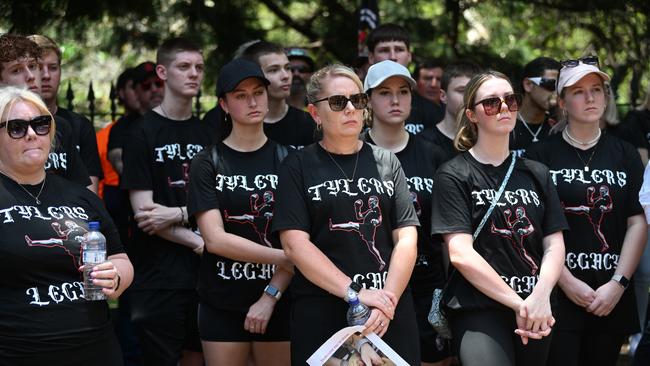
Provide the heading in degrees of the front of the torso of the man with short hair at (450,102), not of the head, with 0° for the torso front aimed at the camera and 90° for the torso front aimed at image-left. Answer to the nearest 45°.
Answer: approximately 315°

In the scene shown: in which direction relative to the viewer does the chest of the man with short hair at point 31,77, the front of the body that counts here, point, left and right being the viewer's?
facing the viewer and to the right of the viewer

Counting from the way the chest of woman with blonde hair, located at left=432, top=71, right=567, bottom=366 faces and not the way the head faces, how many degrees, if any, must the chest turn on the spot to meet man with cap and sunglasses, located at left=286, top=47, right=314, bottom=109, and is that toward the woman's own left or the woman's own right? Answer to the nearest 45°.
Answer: approximately 180°

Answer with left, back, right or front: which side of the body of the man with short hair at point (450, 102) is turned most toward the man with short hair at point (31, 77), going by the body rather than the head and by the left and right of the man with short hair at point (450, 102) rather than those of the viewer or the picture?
right

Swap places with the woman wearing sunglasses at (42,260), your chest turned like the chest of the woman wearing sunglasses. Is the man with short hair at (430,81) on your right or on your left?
on your left

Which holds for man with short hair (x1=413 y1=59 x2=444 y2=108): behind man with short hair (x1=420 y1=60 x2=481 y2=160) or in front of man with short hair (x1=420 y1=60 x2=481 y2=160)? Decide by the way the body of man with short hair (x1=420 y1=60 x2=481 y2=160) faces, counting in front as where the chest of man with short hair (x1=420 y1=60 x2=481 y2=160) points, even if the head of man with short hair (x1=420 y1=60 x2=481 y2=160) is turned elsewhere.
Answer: behind
